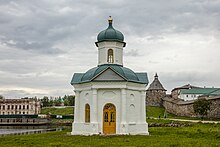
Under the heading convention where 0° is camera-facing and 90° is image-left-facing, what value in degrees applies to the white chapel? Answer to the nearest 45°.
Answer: approximately 0°
